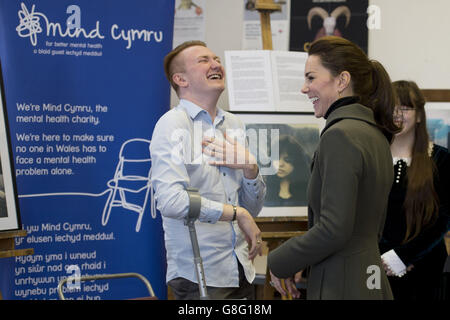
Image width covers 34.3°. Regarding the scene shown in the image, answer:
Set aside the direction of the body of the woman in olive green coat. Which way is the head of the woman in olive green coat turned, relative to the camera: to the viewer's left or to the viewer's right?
to the viewer's left

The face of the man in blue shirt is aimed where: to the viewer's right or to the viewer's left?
to the viewer's right

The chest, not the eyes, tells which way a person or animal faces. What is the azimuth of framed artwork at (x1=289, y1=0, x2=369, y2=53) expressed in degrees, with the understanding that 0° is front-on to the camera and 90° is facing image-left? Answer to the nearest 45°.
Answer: approximately 0°

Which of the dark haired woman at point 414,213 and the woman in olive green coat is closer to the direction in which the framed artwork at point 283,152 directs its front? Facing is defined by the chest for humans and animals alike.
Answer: the woman in olive green coat

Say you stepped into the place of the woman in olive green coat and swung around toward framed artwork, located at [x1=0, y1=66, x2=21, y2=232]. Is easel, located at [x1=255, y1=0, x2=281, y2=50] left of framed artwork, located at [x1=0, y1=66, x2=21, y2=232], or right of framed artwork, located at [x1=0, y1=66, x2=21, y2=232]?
right

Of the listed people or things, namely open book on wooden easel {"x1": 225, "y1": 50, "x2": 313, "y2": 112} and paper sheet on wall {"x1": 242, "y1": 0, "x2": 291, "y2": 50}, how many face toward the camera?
2
